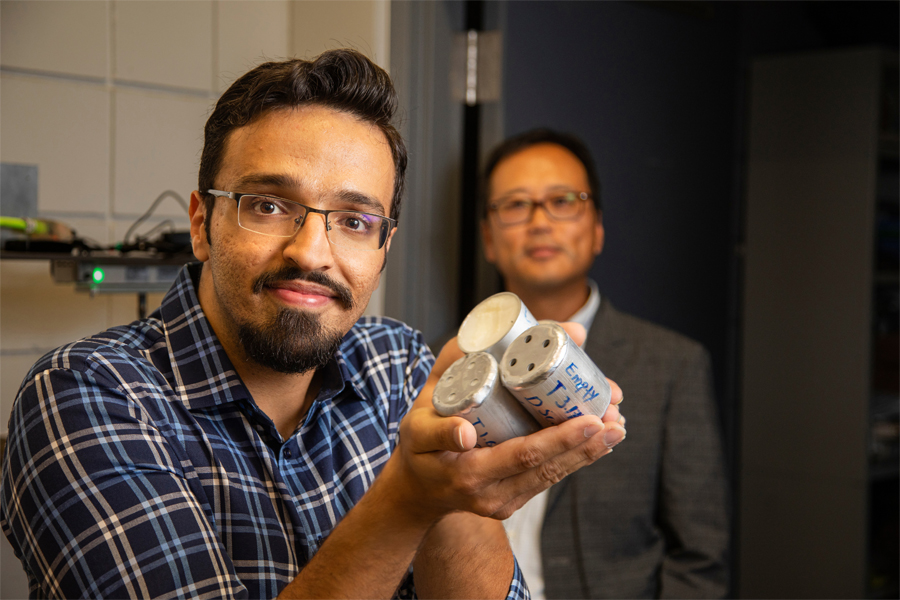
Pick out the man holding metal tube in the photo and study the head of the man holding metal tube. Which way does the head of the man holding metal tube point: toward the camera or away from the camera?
toward the camera

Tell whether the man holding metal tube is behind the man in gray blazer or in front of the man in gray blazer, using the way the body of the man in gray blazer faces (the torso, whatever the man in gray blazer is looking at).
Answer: in front

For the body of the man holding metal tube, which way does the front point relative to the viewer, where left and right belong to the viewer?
facing the viewer and to the right of the viewer

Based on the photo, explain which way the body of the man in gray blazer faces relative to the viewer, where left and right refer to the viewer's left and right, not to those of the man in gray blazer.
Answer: facing the viewer and to the left of the viewer

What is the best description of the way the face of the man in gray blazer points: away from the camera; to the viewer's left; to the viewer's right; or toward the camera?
toward the camera

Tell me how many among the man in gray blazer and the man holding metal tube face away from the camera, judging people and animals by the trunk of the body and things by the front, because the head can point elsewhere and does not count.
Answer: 0

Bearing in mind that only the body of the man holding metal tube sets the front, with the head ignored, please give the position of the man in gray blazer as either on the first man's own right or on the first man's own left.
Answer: on the first man's own left
